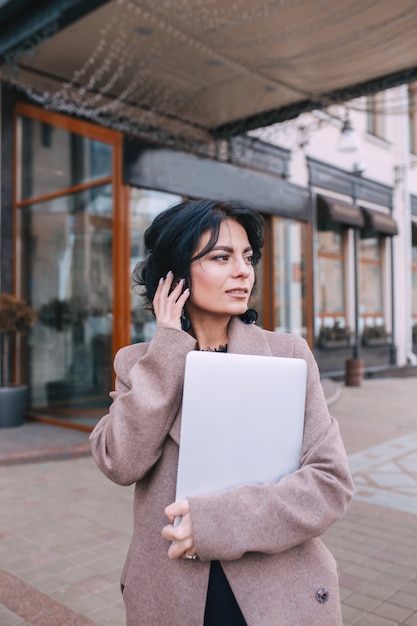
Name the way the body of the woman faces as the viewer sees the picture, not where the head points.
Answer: toward the camera

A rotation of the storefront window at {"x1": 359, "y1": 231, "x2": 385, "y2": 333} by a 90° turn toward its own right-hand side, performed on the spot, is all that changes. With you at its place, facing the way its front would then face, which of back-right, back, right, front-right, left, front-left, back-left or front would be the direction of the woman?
front-left

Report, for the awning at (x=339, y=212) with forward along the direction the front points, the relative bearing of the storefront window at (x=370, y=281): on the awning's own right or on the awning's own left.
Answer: on the awning's own left

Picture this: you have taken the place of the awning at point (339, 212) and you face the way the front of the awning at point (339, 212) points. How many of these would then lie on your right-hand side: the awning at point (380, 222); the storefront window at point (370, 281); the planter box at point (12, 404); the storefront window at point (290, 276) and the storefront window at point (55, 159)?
3

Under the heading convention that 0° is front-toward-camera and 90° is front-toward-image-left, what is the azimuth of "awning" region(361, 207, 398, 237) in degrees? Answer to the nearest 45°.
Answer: approximately 315°

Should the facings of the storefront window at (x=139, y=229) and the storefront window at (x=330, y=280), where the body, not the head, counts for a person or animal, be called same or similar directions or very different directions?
same or similar directions

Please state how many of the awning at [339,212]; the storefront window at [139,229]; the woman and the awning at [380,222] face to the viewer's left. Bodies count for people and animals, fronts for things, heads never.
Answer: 0

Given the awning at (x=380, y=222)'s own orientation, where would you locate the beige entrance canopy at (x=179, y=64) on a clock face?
The beige entrance canopy is roughly at 2 o'clock from the awning.

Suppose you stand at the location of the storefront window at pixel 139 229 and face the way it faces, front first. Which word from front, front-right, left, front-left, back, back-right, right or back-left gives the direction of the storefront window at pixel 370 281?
left

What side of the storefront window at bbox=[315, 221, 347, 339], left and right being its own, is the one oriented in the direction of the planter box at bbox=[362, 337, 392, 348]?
left

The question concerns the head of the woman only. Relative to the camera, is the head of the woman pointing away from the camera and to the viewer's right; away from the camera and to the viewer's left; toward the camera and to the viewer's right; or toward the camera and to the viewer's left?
toward the camera and to the viewer's right

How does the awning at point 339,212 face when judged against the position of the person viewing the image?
facing the viewer and to the right of the viewer

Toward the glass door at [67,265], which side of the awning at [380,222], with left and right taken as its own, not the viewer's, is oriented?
right
